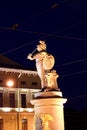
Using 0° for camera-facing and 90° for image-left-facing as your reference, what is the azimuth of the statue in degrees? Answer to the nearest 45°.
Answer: approximately 45°
